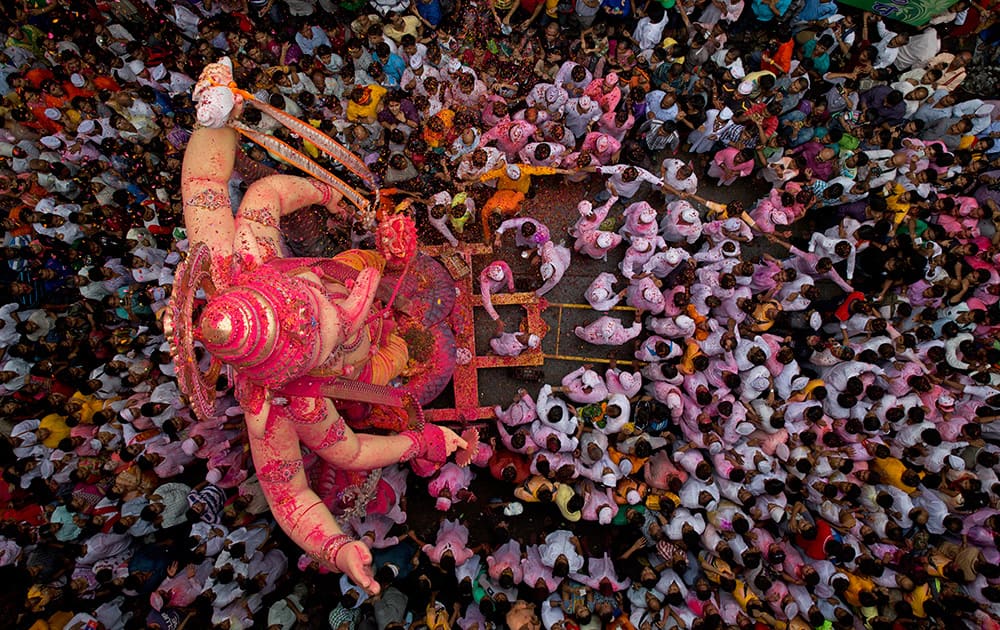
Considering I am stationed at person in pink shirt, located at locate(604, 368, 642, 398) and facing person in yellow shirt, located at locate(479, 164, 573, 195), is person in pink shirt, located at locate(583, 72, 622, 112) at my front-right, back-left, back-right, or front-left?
front-right

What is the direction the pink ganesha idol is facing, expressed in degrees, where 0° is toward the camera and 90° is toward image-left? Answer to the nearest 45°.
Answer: approximately 270°
